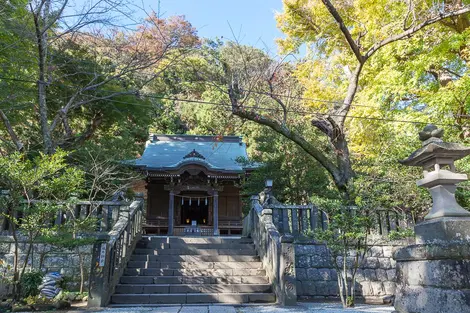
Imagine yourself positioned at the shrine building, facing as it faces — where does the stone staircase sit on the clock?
The stone staircase is roughly at 12 o'clock from the shrine building.

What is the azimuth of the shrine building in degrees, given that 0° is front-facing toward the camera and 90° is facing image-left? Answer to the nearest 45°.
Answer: approximately 0°

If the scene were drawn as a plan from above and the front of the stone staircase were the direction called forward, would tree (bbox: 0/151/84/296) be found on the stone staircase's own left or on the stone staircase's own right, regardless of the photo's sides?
on the stone staircase's own right

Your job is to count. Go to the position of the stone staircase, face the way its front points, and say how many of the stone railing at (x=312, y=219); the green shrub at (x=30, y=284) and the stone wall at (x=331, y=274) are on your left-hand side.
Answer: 2

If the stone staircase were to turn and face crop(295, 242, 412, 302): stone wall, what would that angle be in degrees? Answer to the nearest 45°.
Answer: approximately 90° to its left

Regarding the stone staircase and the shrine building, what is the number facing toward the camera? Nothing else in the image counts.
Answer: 2

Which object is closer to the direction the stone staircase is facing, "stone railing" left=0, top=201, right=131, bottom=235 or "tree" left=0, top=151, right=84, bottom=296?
the tree
